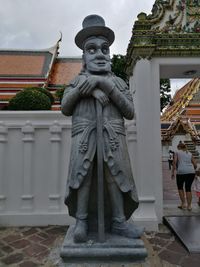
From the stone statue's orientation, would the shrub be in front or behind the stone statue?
behind

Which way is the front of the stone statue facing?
toward the camera

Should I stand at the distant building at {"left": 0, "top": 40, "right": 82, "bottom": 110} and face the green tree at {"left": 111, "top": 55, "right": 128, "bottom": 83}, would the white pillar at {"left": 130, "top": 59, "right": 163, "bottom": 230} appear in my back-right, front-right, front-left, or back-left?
front-right

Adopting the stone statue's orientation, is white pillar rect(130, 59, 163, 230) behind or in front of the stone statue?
behind

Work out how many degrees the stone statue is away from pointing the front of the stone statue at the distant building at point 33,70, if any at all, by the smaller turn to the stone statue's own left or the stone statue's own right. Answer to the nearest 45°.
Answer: approximately 180°

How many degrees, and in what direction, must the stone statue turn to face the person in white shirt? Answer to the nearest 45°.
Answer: approximately 135° to its left

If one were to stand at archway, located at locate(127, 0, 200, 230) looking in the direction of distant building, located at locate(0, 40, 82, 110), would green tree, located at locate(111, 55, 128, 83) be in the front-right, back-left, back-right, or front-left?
front-right

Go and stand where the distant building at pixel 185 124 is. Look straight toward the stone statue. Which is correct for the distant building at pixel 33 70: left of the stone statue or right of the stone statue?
right

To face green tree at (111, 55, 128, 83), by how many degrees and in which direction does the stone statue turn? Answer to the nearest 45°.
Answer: approximately 180°

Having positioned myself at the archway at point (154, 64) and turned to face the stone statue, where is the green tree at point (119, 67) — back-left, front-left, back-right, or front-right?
back-right

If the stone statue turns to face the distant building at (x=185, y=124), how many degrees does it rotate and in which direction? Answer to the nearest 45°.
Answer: approximately 180°
